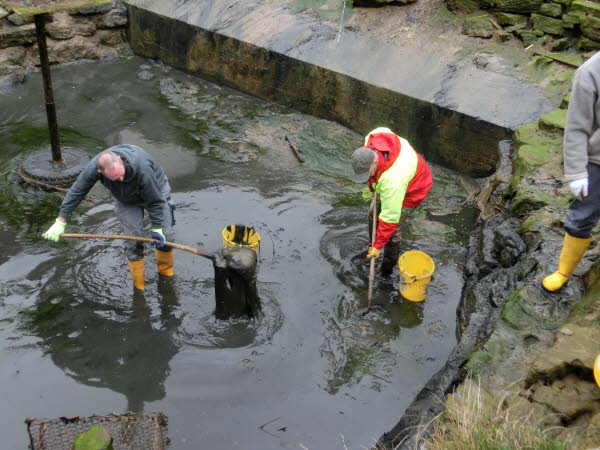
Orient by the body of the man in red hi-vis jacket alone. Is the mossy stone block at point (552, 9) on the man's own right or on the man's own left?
on the man's own right

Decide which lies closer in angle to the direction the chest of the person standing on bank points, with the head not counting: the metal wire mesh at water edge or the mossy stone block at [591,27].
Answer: the metal wire mesh at water edge

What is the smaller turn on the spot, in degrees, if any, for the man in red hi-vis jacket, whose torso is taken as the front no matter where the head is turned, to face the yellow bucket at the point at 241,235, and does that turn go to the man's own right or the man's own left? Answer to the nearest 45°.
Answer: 0° — they already face it

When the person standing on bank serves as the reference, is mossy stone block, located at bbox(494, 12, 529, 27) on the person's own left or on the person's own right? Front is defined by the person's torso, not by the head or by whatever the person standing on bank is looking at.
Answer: on the person's own right

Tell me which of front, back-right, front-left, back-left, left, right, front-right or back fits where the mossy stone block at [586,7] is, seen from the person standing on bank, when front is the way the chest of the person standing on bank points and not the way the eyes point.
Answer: back-right

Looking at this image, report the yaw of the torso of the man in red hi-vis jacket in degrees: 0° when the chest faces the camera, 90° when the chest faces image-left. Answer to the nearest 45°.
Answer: approximately 90°

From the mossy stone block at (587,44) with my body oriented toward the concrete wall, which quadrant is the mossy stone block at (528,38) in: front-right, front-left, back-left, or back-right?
front-right

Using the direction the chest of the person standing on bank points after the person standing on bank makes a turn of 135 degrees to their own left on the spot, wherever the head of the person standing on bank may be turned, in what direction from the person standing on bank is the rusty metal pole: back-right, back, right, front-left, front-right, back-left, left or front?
back

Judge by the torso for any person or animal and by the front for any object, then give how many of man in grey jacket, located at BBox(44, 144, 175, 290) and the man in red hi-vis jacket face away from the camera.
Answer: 0

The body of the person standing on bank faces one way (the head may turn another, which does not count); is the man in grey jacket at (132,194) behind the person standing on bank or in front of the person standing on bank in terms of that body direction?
in front

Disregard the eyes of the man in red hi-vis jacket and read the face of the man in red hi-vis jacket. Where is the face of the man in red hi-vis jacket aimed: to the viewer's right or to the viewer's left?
to the viewer's left
